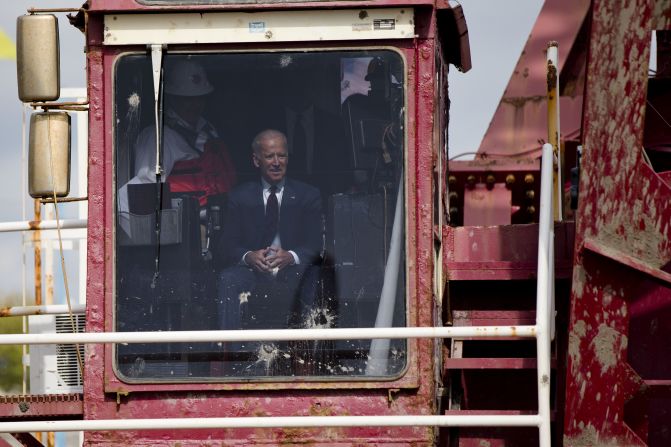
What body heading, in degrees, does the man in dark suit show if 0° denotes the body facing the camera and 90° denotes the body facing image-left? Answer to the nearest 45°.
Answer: approximately 0°
